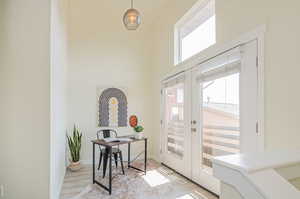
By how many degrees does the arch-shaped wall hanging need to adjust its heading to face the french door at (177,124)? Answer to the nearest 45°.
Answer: approximately 45° to its left

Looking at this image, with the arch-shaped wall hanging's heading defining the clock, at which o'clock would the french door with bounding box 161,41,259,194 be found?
The french door is roughly at 11 o'clock from the arch-shaped wall hanging.

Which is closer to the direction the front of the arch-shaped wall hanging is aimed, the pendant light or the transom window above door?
the pendant light

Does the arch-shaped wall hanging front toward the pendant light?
yes

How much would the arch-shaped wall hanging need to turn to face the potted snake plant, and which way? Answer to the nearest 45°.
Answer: approximately 45° to its right

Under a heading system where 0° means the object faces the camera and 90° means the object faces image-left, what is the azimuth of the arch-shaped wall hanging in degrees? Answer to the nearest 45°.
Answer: approximately 0°

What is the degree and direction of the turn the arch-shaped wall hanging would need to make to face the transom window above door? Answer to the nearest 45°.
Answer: approximately 45° to its left

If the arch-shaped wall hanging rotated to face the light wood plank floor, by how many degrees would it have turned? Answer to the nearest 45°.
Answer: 0° — it already faces it
